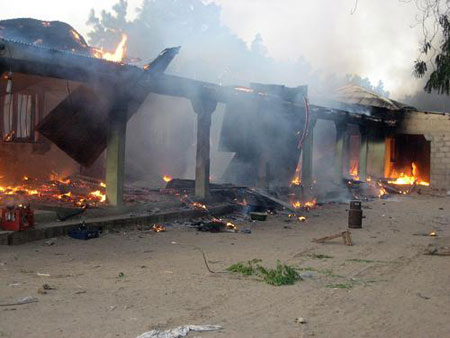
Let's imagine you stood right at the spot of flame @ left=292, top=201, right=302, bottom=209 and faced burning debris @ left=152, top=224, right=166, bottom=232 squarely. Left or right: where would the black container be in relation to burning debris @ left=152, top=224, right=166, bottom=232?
left

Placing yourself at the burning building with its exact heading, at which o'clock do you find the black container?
The black container is roughly at 11 o'clock from the burning building.

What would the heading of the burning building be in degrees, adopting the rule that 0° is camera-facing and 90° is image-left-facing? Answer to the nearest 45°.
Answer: approximately 315°

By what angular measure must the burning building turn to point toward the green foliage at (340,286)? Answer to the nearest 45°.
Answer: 0° — it already faces it

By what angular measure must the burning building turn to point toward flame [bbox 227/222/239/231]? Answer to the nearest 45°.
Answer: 0° — it already faces it

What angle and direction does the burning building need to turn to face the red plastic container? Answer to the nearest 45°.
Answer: approximately 45° to its right

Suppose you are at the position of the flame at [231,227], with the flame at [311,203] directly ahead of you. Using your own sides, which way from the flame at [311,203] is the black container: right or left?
right

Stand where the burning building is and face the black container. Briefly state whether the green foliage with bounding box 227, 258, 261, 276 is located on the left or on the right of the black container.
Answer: right
